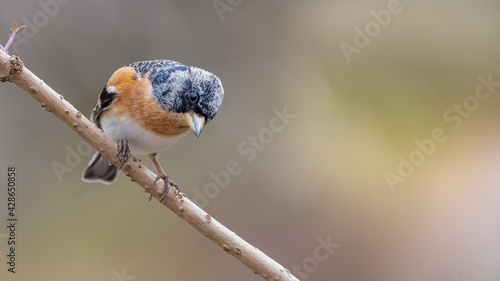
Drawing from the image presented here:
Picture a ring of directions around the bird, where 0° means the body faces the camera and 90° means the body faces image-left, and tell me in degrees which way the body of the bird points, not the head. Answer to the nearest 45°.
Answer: approximately 315°
